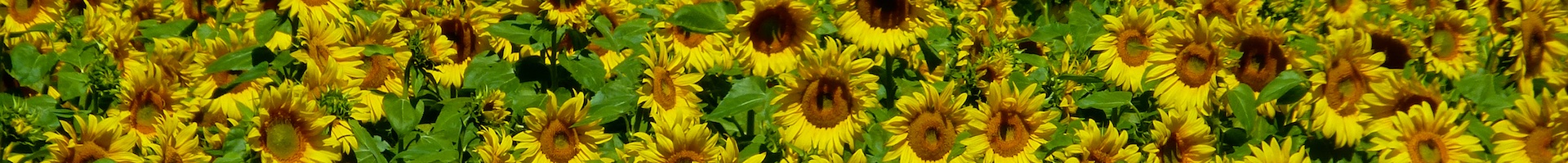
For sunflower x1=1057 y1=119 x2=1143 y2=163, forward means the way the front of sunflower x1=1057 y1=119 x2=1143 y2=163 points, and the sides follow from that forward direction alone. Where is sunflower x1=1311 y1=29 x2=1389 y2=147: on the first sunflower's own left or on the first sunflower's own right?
on the first sunflower's own left

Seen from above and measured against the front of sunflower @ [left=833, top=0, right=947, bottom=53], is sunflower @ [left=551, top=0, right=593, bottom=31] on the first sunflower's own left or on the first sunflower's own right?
on the first sunflower's own right

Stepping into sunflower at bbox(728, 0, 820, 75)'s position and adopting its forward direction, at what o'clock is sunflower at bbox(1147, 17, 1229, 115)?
sunflower at bbox(1147, 17, 1229, 115) is roughly at 9 o'clock from sunflower at bbox(728, 0, 820, 75).

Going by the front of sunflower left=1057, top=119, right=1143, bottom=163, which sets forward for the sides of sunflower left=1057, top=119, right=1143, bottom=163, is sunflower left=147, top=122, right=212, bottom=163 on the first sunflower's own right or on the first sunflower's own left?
on the first sunflower's own right

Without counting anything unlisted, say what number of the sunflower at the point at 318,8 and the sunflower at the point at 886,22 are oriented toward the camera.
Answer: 2

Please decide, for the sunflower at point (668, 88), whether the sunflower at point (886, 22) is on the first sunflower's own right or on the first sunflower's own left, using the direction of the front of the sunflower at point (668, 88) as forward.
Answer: on the first sunflower's own left
